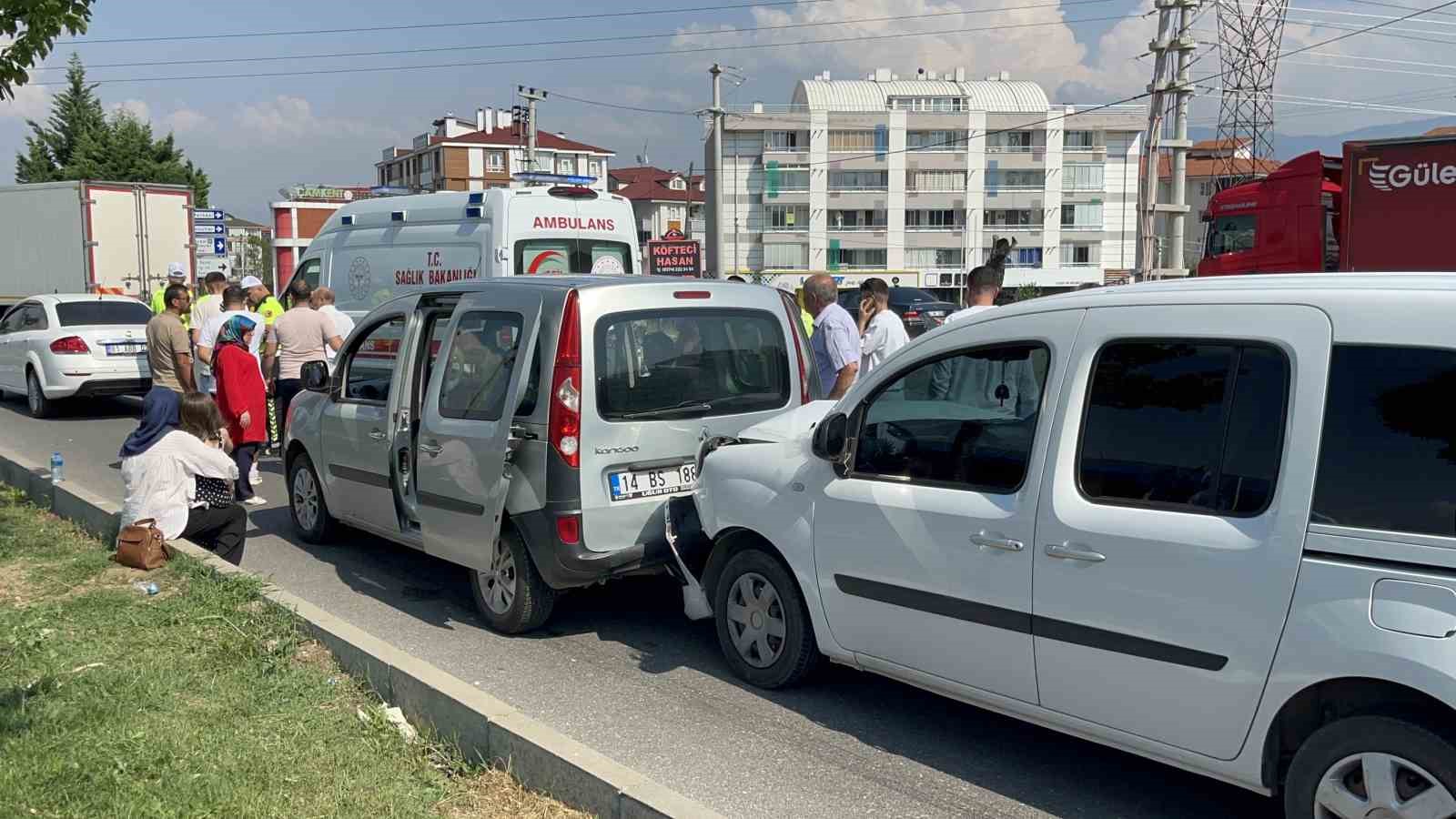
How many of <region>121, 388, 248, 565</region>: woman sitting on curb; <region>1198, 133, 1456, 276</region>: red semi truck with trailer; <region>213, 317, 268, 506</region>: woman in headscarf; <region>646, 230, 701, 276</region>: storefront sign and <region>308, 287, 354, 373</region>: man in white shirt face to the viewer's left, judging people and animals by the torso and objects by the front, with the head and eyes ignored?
2

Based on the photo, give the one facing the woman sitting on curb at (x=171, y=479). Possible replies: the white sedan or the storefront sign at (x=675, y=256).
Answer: the storefront sign

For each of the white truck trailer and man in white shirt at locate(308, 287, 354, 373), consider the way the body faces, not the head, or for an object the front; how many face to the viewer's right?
0

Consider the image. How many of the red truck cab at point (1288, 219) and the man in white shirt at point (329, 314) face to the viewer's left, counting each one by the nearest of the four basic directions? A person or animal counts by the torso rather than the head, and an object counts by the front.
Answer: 2

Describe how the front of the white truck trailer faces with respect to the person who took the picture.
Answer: facing away from the viewer and to the left of the viewer

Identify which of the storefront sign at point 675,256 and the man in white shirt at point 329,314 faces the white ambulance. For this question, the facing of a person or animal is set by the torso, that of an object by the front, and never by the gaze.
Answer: the storefront sign
